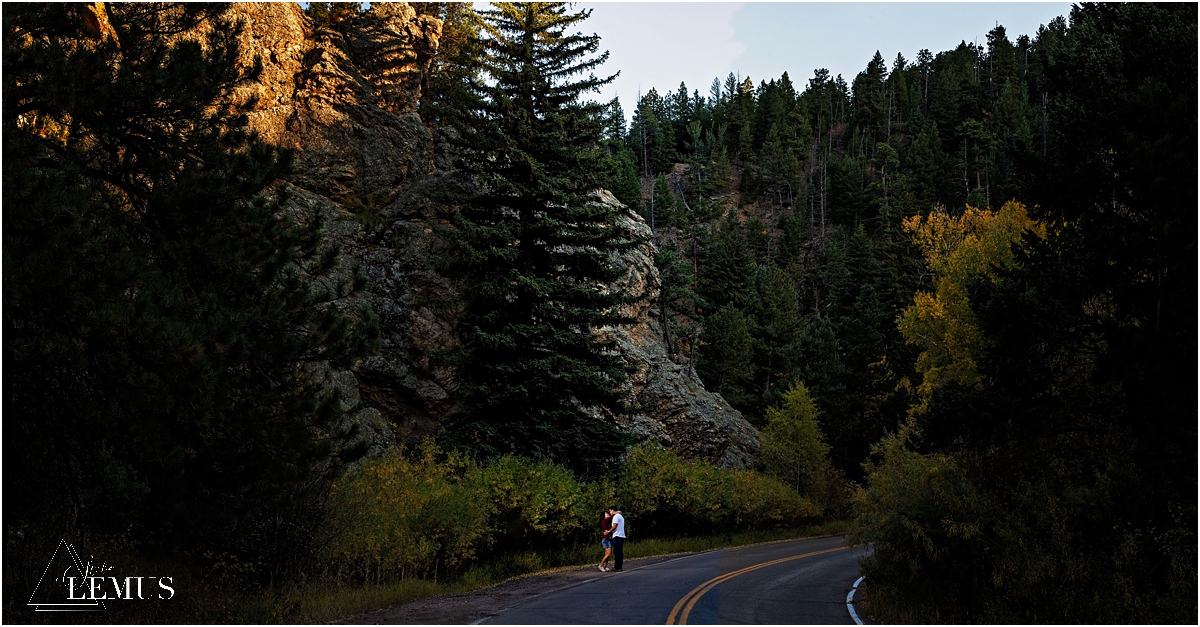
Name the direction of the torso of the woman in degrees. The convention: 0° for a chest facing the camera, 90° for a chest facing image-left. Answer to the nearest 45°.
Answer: approximately 270°

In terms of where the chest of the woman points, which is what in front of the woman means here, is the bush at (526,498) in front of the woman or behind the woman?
behind

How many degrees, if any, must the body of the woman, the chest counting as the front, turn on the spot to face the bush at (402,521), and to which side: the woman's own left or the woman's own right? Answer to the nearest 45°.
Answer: approximately 135° to the woman's own right

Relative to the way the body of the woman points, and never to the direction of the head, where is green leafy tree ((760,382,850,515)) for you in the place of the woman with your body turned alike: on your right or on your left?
on your left
